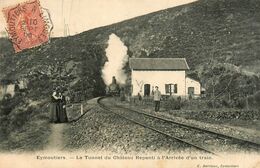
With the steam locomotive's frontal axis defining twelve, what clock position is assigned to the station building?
The station building is roughly at 10 o'clock from the steam locomotive.

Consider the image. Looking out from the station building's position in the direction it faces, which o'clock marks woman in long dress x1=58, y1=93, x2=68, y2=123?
The woman in long dress is roughly at 12 o'clock from the station building.

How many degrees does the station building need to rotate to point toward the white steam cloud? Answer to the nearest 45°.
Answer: approximately 90° to its right

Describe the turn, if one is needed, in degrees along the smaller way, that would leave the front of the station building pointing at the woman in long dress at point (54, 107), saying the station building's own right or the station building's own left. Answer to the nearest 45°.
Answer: approximately 45° to the station building's own right

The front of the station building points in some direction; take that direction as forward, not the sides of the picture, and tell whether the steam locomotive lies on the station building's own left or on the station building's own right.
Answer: on the station building's own right

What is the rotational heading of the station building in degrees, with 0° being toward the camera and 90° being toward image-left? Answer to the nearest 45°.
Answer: approximately 0°

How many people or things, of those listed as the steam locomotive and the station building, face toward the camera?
2

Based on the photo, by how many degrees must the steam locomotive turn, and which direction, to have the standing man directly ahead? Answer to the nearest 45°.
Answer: approximately 45° to its left

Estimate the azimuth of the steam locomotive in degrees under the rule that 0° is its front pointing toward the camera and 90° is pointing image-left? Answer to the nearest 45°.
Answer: approximately 0°
